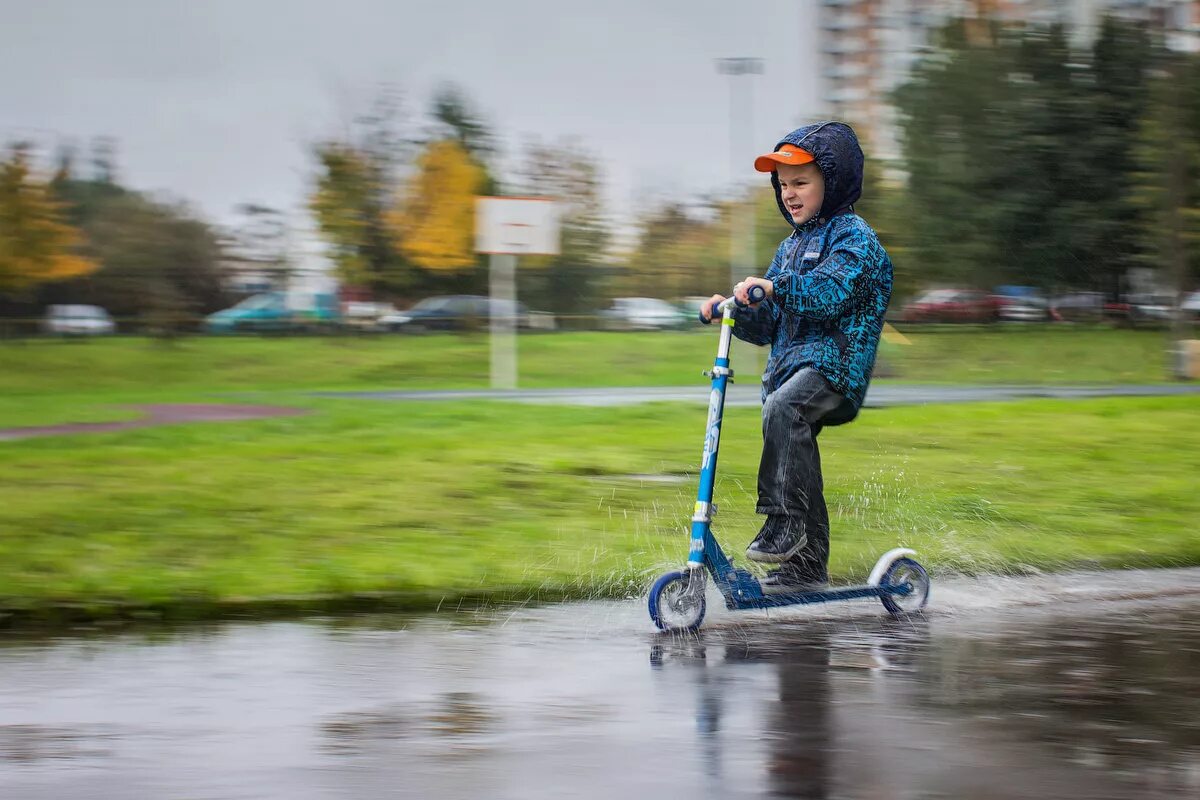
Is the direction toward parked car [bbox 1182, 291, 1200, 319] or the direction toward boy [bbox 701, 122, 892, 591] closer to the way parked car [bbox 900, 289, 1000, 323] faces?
the boy

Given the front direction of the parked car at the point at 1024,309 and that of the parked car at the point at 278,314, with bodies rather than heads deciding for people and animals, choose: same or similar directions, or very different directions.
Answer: very different directions

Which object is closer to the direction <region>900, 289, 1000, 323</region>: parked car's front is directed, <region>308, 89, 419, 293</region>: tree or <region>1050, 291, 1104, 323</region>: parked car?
the tree

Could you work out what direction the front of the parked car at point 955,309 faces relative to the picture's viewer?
facing to the left of the viewer

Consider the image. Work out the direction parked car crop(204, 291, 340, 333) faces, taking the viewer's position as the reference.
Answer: facing to the left of the viewer

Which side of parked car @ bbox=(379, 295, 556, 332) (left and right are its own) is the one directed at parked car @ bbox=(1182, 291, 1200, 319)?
back

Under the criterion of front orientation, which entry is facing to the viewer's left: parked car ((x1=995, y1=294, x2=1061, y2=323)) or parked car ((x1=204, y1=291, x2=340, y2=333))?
parked car ((x1=204, y1=291, x2=340, y2=333))
